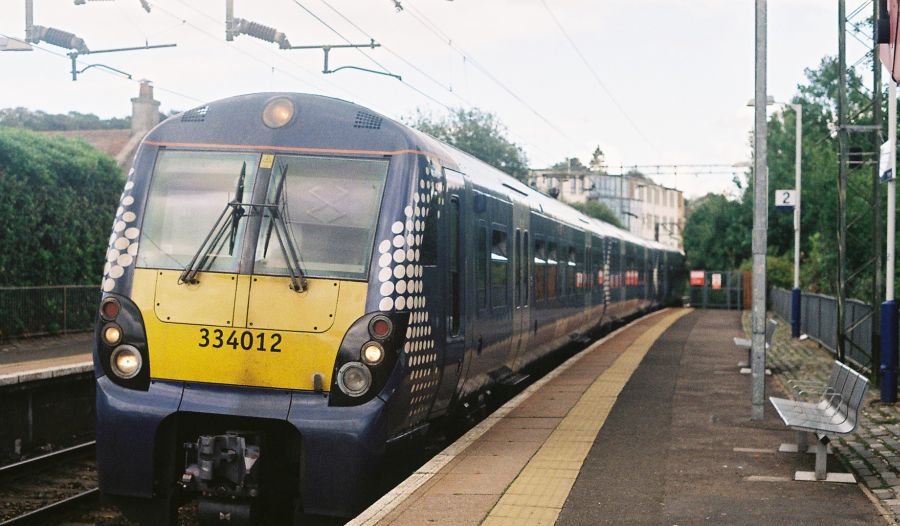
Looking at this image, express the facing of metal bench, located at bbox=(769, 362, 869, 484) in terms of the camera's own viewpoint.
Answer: facing to the left of the viewer

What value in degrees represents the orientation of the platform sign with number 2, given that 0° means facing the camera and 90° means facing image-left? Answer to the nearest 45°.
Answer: approximately 0°

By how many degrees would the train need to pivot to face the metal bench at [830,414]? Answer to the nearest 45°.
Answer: approximately 135° to its left

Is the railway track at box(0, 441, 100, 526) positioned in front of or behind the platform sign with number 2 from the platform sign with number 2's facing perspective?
in front

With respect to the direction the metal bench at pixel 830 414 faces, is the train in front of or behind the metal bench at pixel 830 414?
in front

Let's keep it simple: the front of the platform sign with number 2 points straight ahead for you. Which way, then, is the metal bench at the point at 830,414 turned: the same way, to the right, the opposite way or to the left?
to the right

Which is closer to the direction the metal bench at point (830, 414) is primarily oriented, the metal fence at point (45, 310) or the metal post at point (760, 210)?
the metal fence

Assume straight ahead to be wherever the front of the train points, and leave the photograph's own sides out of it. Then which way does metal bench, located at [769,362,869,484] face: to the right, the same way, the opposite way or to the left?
to the right

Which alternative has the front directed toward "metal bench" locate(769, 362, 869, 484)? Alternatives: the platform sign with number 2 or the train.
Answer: the platform sign with number 2

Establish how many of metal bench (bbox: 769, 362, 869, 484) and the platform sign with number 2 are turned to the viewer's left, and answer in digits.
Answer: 1

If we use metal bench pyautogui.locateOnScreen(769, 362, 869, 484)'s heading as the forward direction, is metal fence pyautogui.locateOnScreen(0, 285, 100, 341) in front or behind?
in front

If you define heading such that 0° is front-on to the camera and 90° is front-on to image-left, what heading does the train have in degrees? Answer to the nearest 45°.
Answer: approximately 45°

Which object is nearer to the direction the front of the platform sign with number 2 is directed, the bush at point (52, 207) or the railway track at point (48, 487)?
the railway track

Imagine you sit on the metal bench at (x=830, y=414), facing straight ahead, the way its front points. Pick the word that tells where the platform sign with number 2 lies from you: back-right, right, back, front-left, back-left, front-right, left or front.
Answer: right

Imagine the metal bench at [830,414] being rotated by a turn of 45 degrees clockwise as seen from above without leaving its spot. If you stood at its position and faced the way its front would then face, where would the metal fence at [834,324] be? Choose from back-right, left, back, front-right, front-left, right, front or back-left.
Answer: front-right
